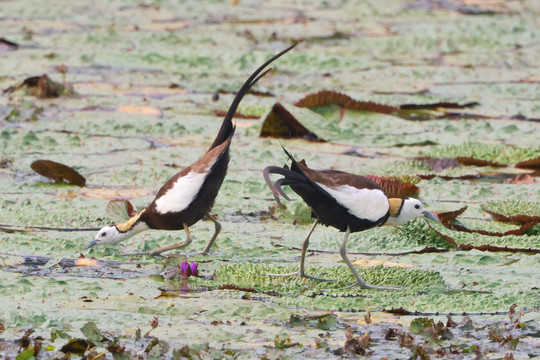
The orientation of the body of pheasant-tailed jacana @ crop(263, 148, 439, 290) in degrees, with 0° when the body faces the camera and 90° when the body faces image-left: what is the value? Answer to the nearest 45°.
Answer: approximately 270°

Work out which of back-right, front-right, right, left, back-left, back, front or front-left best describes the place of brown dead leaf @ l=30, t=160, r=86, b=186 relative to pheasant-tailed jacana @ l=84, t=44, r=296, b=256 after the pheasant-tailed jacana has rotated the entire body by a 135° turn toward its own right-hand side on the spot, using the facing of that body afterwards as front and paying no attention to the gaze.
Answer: left

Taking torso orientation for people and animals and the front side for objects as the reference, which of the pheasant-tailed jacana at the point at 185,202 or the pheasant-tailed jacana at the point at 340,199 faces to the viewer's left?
the pheasant-tailed jacana at the point at 185,202

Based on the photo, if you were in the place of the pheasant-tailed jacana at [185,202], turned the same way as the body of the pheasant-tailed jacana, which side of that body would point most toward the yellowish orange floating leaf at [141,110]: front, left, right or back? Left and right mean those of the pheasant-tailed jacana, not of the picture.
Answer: right

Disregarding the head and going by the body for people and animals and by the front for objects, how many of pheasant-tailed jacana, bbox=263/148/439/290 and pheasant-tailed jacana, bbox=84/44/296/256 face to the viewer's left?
1

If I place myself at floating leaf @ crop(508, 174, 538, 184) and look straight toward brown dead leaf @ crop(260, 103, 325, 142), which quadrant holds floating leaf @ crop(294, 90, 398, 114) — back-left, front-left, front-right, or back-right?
front-right

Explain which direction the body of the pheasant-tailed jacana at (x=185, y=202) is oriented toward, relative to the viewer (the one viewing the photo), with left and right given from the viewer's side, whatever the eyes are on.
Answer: facing to the left of the viewer

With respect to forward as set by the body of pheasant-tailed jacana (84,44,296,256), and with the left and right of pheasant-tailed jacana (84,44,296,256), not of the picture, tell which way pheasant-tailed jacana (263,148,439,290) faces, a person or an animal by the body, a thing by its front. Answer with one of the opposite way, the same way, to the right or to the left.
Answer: the opposite way

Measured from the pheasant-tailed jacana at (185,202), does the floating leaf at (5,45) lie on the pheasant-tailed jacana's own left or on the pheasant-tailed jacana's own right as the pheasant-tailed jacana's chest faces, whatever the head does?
on the pheasant-tailed jacana's own right

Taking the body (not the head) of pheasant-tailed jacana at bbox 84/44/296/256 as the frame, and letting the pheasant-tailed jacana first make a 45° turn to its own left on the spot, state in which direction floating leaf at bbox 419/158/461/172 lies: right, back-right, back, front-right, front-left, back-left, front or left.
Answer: back

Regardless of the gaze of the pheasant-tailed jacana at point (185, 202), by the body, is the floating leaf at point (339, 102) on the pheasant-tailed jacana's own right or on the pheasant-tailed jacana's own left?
on the pheasant-tailed jacana's own right
